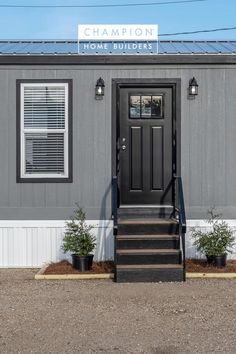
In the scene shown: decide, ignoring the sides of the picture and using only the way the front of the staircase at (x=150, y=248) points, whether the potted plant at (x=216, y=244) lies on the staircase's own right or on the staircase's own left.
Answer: on the staircase's own left

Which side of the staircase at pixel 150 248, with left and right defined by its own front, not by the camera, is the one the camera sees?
front

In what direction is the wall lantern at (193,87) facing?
toward the camera

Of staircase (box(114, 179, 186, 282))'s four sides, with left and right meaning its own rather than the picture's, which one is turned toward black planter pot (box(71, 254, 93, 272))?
right

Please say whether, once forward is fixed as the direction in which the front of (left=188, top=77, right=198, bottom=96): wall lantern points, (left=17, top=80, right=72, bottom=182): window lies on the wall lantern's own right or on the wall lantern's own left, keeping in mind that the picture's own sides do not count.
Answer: on the wall lantern's own right
